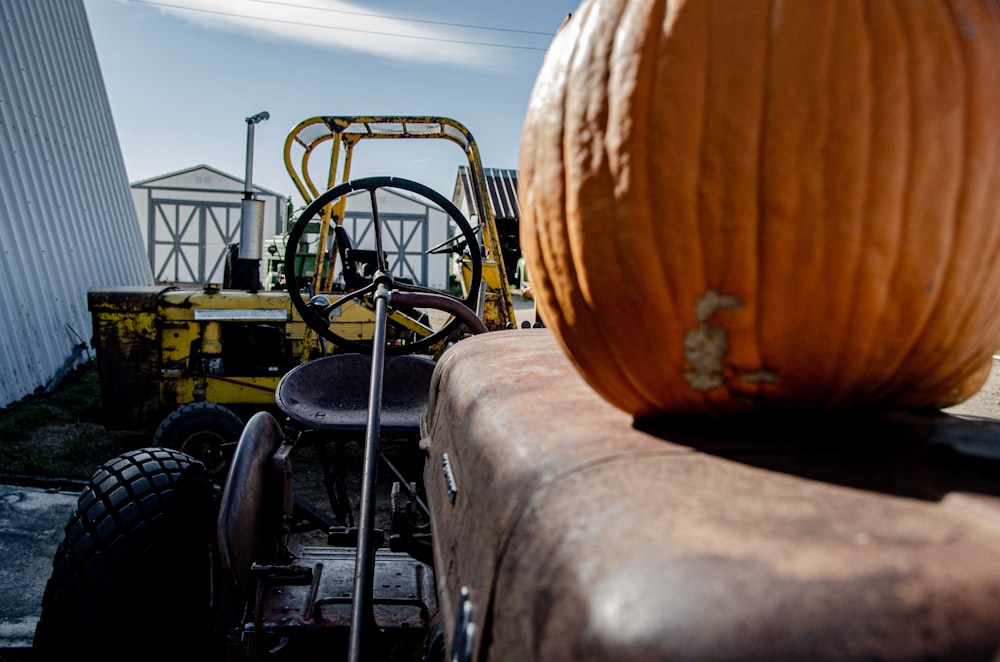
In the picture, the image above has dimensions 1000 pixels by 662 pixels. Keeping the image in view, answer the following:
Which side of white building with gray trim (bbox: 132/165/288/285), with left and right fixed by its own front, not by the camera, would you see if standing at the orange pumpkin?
front

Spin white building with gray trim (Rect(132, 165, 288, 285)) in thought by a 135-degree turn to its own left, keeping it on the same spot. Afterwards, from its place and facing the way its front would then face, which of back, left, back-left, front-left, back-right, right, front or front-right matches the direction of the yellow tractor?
back-right

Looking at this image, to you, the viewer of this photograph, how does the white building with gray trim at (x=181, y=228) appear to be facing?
facing the viewer
